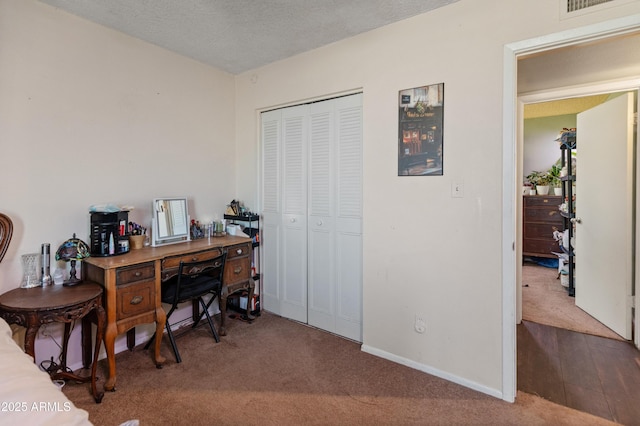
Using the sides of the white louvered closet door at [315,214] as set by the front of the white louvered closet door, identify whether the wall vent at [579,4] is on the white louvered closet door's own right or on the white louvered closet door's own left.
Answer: on the white louvered closet door's own left

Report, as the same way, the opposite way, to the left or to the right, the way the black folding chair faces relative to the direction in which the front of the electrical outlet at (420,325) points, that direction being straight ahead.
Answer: to the right

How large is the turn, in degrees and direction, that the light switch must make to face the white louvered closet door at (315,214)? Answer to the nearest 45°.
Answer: approximately 90° to its right

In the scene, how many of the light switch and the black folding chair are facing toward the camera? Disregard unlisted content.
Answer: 1

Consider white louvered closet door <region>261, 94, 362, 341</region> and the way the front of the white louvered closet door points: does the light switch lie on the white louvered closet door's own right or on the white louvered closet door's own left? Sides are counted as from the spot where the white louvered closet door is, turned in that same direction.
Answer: on the white louvered closet door's own left

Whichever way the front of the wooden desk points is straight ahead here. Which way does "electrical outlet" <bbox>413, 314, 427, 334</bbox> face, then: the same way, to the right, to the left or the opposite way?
to the right

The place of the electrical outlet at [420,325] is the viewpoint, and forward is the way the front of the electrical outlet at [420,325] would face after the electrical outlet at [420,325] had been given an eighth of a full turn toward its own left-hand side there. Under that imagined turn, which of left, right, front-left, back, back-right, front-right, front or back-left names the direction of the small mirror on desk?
back-right

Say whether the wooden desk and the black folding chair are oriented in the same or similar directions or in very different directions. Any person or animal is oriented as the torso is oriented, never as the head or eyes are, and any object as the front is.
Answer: very different directions

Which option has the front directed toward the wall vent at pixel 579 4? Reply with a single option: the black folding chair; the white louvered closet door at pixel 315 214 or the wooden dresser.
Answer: the wooden dresser

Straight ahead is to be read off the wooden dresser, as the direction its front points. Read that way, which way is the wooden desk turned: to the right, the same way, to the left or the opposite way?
to the left

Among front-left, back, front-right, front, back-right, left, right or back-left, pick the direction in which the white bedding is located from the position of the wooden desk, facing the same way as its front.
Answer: front-right

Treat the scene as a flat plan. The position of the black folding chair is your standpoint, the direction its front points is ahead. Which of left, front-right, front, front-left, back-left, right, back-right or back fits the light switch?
back
